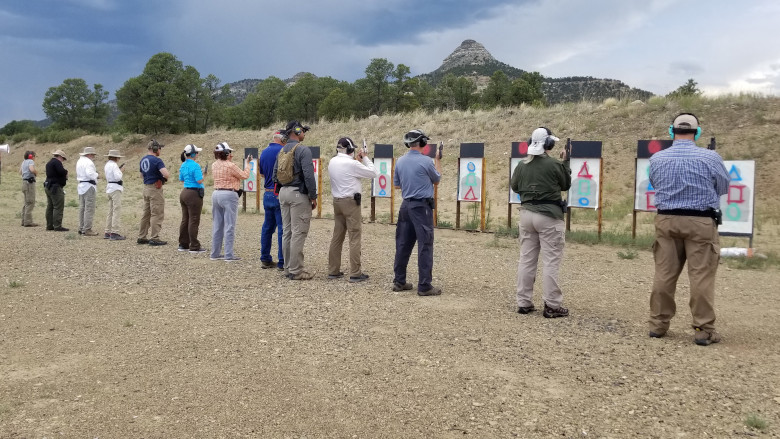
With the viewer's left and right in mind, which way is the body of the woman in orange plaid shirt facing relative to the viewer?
facing away from the viewer and to the right of the viewer

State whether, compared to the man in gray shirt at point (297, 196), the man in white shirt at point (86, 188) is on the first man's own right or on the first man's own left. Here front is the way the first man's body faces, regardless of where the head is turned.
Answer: on the first man's own left

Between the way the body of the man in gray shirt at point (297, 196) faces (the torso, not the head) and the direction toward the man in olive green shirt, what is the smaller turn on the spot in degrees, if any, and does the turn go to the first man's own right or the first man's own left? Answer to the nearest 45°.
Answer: approximately 90° to the first man's own right

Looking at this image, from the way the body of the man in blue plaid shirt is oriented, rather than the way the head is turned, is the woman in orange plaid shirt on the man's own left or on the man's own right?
on the man's own left

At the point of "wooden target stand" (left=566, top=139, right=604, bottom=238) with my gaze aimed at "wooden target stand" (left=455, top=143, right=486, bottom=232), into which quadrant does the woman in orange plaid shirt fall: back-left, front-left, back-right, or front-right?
front-left

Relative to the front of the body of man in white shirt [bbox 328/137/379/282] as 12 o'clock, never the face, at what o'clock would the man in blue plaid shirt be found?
The man in blue plaid shirt is roughly at 3 o'clock from the man in white shirt.

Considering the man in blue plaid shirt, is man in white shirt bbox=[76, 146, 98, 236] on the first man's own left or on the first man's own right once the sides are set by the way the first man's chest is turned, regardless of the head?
on the first man's own left

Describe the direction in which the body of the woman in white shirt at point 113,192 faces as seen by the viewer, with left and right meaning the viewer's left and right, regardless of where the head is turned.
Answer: facing to the right of the viewer

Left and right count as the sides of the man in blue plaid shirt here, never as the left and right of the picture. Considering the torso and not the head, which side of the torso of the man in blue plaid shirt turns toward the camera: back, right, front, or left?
back

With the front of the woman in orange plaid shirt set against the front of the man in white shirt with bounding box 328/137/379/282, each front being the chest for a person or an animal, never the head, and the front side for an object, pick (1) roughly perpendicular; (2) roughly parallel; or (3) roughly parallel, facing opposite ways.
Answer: roughly parallel

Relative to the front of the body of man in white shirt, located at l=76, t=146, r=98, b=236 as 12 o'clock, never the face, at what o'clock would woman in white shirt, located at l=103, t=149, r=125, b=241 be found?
woman in white shirt, located at l=103, t=149, r=125, b=241 is roughly at 2 o'clock from man in white shirt, located at l=76, t=146, r=98, b=236.

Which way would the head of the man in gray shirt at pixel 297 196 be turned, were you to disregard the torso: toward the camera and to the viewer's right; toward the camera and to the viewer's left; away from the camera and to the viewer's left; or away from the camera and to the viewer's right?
away from the camera and to the viewer's right

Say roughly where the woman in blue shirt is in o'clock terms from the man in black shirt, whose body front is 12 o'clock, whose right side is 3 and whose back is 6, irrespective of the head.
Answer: The woman in blue shirt is roughly at 2 o'clock from the man in black shirt.

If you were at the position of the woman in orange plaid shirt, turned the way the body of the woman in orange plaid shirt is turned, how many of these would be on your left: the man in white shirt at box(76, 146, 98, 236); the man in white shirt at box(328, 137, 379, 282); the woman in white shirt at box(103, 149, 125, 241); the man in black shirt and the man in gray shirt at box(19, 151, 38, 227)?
4
